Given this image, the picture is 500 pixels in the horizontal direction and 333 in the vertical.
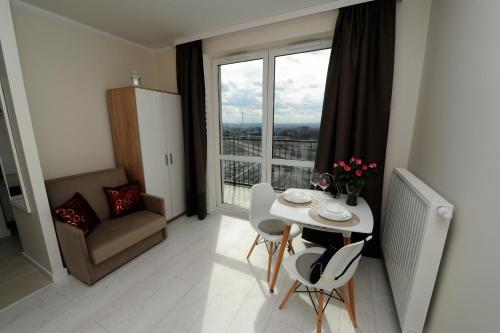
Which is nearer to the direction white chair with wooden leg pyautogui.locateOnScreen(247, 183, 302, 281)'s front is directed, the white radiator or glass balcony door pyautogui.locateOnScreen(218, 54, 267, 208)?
the white radiator

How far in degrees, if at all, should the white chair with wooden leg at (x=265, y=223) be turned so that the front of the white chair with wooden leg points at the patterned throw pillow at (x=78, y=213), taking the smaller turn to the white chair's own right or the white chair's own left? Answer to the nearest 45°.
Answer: approximately 135° to the white chair's own right

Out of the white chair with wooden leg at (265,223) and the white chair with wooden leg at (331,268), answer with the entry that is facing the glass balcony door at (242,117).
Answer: the white chair with wooden leg at (331,268)

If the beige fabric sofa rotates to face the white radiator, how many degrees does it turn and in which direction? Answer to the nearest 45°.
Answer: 0° — it already faces it

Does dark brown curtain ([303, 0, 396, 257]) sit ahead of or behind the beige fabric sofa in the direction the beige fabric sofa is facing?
ahead

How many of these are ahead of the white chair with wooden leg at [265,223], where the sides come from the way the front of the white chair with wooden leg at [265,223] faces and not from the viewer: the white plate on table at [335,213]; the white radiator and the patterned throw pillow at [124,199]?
2

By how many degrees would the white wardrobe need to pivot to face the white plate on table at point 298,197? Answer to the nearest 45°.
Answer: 0° — it already faces it

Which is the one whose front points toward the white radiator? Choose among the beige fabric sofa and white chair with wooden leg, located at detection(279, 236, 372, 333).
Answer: the beige fabric sofa

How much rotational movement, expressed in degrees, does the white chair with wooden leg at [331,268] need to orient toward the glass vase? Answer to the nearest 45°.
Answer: approximately 45° to its right

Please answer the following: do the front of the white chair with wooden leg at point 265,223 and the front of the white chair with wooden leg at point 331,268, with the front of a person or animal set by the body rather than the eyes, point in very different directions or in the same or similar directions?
very different directions

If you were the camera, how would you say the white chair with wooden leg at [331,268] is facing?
facing away from the viewer and to the left of the viewer

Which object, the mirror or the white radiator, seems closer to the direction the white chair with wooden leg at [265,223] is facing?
the white radiator

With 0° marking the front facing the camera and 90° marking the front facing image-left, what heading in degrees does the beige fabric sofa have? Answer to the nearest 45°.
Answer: approximately 315°
